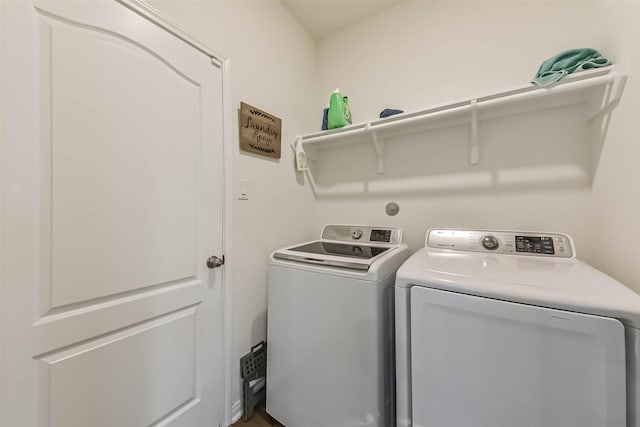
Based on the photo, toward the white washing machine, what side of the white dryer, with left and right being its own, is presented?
right

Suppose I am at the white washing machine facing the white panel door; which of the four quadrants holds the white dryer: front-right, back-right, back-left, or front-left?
back-left

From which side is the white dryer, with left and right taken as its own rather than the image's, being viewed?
front

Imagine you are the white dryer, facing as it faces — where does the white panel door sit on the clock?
The white panel door is roughly at 2 o'clock from the white dryer.
